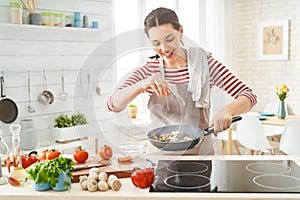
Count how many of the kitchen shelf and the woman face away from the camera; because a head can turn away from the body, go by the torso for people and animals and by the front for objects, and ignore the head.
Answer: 0

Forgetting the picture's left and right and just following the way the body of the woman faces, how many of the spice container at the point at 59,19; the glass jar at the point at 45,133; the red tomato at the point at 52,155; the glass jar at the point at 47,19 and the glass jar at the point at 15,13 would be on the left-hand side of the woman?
0

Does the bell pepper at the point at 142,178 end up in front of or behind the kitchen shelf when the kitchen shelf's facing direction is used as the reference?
in front

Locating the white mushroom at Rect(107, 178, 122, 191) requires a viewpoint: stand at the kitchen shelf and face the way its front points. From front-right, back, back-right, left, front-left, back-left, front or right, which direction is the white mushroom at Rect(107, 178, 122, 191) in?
front-right

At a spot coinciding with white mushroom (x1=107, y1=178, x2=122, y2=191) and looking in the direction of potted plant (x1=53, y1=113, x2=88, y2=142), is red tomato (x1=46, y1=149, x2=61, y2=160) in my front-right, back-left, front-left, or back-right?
front-left

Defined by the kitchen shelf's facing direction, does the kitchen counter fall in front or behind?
in front

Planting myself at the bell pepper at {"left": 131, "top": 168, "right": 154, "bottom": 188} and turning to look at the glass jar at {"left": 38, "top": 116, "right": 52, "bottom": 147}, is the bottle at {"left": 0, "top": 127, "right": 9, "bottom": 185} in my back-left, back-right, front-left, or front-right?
front-left

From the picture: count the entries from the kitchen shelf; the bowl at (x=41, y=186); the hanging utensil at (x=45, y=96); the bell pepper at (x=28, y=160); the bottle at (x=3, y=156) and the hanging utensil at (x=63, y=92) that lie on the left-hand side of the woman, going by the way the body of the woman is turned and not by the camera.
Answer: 0

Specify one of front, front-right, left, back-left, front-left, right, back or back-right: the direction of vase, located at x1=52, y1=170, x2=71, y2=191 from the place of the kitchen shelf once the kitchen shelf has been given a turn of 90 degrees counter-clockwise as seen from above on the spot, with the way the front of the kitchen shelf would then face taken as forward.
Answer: back-right

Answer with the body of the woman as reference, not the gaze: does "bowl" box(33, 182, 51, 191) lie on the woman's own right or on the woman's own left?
on the woman's own right

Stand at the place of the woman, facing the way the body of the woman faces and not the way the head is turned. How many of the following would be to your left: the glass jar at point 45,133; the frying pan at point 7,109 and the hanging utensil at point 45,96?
0

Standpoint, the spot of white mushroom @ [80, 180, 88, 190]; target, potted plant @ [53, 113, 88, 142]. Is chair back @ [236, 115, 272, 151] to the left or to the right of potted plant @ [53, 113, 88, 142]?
right

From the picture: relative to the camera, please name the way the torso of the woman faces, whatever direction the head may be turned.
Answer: toward the camera

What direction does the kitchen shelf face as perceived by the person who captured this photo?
facing the viewer and to the right of the viewer
